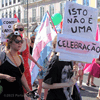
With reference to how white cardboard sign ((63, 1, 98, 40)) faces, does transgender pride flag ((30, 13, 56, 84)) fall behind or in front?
behind

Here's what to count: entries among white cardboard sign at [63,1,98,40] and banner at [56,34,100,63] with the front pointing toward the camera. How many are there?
2

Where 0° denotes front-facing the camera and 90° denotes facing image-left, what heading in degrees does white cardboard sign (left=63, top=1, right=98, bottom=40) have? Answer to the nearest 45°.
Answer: approximately 0°

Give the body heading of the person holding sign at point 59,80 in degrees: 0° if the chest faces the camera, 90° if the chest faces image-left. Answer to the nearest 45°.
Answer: approximately 315°
